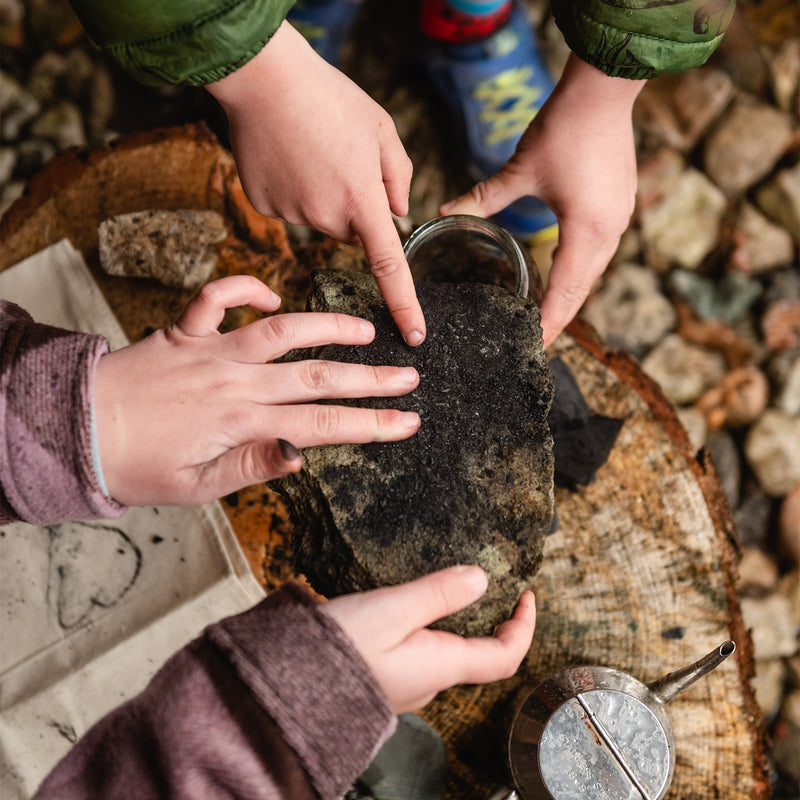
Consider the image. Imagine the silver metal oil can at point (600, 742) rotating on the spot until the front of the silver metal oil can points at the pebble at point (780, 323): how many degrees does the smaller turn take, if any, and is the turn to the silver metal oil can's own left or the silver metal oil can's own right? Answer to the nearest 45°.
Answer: approximately 45° to the silver metal oil can's own left

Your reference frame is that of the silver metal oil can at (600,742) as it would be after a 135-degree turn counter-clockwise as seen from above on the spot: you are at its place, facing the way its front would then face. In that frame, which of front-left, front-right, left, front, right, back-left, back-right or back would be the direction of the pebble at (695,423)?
right

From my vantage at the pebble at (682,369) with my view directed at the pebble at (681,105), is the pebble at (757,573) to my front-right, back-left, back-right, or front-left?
back-right

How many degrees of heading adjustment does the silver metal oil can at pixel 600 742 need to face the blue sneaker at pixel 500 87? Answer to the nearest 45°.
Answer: approximately 45° to its left

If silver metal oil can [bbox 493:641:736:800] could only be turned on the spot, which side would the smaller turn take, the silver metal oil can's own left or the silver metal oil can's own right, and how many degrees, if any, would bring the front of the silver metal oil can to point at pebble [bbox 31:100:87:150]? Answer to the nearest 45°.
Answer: approximately 90° to the silver metal oil can's own left

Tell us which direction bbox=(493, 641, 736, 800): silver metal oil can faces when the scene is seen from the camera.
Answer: facing away from the viewer and to the right of the viewer

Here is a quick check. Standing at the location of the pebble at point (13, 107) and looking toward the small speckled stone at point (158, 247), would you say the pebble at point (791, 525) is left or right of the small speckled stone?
left

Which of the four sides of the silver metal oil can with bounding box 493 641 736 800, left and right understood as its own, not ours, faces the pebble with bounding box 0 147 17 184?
left

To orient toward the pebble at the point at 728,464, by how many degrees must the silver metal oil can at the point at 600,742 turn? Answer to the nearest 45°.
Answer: approximately 45° to its left

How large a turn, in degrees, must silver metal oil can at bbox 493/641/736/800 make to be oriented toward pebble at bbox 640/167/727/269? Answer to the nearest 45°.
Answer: approximately 45° to its left

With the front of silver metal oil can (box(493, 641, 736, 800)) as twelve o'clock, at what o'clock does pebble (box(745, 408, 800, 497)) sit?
The pebble is roughly at 11 o'clock from the silver metal oil can.

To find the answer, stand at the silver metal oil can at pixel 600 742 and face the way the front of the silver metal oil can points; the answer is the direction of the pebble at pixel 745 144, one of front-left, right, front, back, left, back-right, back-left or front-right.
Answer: front-left

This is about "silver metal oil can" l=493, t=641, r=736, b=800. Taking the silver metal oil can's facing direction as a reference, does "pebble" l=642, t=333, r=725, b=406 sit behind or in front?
in front

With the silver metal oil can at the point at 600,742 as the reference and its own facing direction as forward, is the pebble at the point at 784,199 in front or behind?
in front
